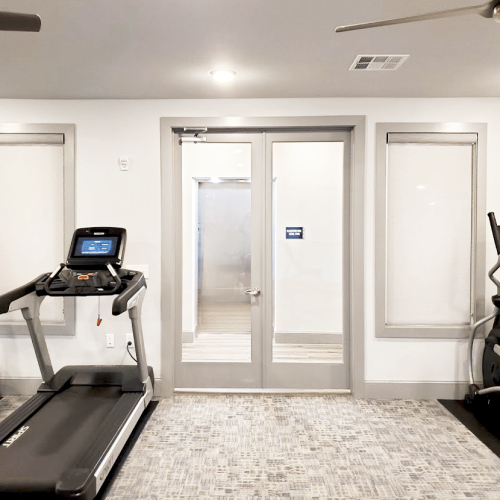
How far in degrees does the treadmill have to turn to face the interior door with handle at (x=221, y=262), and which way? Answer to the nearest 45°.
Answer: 0° — it already faces it

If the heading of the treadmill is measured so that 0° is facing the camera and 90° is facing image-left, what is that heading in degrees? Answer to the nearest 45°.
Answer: approximately 225°

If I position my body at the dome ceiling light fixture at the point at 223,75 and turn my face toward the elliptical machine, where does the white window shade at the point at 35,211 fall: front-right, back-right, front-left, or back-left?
back-left

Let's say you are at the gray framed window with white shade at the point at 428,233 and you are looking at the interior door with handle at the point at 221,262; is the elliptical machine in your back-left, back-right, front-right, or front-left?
back-left

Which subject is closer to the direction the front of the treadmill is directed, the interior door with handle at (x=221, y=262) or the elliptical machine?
the interior door with handle

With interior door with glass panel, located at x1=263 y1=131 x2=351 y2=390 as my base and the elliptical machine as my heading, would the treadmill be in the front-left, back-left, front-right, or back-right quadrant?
back-right

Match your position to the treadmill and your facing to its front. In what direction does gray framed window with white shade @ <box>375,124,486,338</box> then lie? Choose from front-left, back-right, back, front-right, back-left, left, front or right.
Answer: front-right
